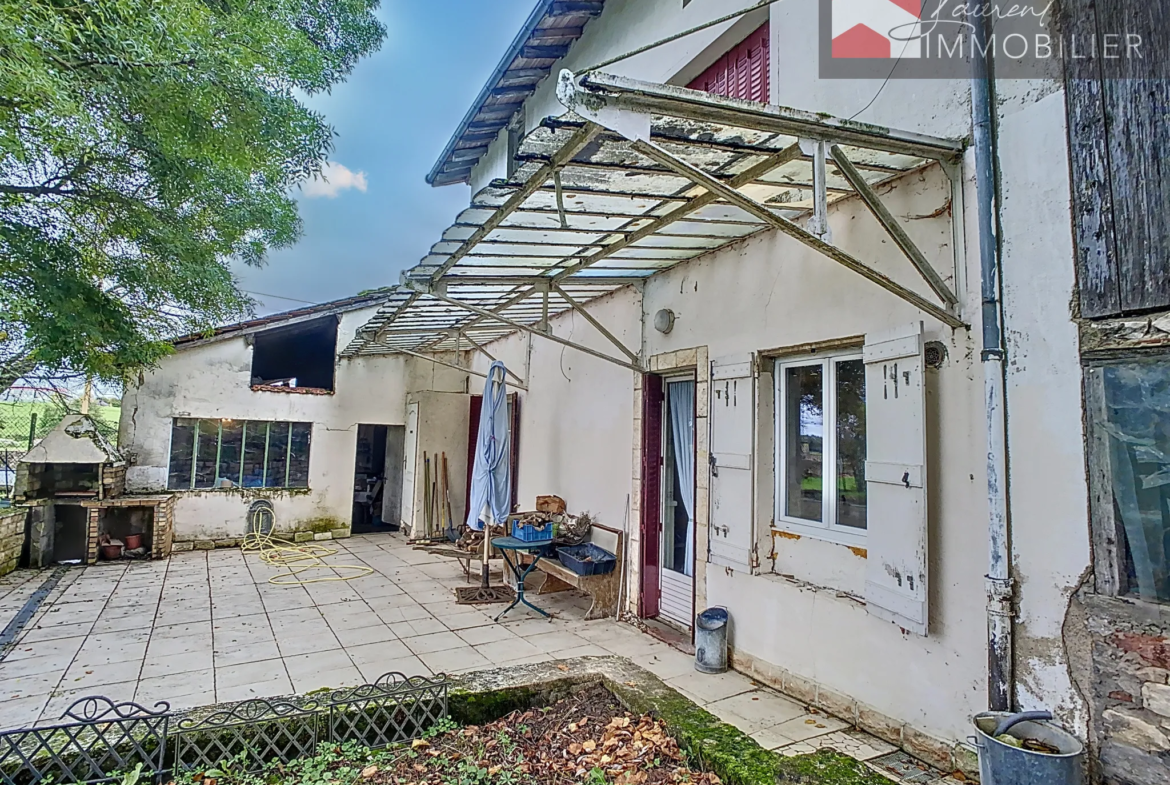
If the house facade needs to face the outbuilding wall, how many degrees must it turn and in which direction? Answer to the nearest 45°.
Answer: approximately 90° to its right

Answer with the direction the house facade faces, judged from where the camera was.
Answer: facing the viewer and to the left of the viewer

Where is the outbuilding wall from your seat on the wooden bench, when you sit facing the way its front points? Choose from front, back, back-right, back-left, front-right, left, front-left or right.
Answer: right

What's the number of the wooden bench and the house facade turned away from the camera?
0

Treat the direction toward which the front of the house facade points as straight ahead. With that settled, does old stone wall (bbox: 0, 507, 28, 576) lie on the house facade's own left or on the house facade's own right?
on the house facade's own right

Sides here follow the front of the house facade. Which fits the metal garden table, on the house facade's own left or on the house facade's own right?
on the house facade's own right

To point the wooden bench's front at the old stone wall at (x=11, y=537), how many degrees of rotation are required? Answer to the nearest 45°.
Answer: approximately 45° to its right

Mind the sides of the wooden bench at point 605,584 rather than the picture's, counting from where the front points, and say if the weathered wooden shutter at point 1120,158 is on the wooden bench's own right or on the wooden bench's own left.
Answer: on the wooden bench's own left
